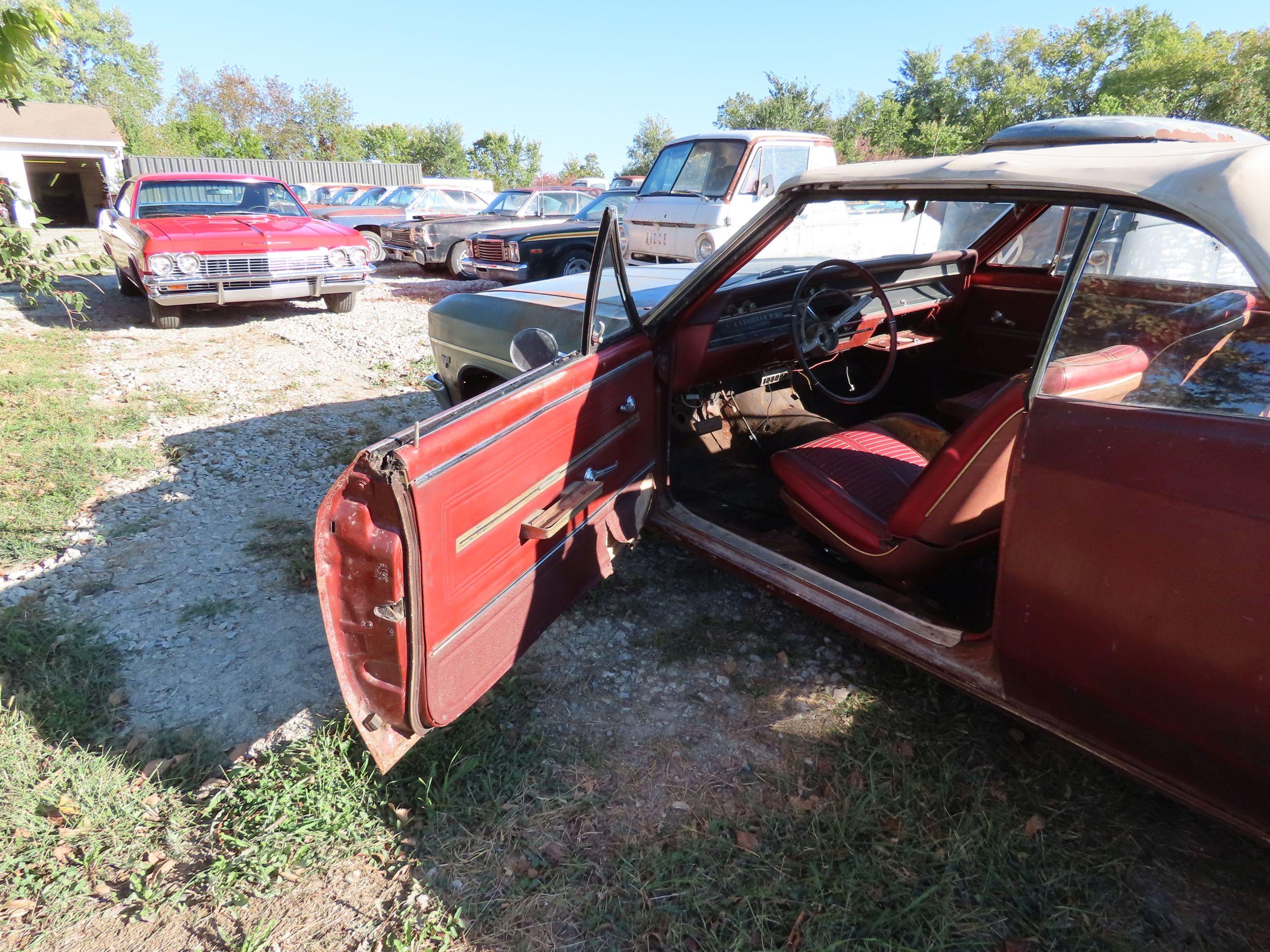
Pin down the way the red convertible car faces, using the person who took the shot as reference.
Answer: facing away from the viewer and to the left of the viewer

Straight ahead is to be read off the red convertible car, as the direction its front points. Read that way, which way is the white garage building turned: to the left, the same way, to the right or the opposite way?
the opposite way

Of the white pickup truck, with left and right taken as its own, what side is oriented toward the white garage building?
right

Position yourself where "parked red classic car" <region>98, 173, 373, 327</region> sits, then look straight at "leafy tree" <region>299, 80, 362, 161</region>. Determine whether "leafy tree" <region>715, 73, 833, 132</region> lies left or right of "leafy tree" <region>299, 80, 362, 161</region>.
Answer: right

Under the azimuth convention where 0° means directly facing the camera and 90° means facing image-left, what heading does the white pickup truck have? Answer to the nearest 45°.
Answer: approximately 45°

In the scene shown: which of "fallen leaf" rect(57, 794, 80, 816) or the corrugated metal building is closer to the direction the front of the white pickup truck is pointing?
the fallen leaf

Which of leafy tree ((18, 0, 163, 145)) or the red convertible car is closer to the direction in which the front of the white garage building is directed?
the red convertible car

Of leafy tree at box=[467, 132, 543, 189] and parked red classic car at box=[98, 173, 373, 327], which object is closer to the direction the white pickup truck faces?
the parked red classic car

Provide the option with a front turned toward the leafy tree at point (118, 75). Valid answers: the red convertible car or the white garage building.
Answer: the red convertible car

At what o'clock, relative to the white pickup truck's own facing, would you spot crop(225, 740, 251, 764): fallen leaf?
The fallen leaf is roughly at 11 o'clock from the white pickup truck.

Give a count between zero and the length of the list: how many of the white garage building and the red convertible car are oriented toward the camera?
1
